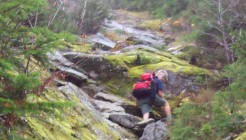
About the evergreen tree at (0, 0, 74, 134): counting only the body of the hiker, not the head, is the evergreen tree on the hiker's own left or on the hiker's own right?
on the hiker's own right

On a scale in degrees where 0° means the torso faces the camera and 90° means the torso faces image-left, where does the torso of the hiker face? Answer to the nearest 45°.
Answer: approximately 270°

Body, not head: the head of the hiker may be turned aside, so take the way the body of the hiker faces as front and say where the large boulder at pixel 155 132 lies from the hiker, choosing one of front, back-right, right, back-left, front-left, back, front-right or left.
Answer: right
